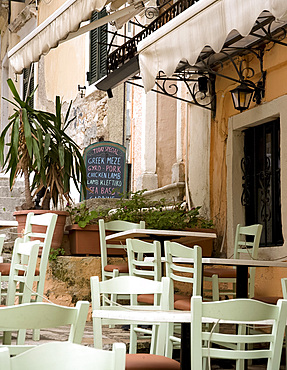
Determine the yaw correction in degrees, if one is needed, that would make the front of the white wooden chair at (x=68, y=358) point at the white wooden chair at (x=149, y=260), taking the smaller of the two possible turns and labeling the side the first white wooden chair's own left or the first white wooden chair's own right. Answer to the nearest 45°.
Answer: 0° — it already faces it

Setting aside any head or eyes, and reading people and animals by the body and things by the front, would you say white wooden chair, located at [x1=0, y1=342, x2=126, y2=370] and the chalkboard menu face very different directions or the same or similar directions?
very different directions

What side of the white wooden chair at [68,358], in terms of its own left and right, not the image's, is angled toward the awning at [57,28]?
front

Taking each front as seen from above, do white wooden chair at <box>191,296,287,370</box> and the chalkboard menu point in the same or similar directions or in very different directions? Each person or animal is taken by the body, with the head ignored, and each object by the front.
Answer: very different directions

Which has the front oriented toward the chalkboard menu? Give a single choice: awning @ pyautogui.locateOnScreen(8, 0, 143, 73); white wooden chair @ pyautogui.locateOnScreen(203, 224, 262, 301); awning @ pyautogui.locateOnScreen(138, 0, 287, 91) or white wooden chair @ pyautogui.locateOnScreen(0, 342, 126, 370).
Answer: white wooden chair @ pyautogui.locateOnScreen(0, 342, 126, 370)

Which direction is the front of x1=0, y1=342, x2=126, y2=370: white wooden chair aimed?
away from the camera

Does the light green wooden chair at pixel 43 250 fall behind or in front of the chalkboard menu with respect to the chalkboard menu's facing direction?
in front

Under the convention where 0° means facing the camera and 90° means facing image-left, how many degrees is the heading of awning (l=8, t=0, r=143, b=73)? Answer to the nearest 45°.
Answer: approximately 45°

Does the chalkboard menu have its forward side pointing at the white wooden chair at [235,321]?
yes

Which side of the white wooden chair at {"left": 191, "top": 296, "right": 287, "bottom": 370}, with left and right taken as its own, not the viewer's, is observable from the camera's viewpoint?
back

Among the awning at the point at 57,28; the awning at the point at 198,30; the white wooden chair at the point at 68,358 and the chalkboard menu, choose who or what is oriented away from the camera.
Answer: the white wooden chair

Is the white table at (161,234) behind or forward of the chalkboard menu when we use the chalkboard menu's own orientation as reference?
forward

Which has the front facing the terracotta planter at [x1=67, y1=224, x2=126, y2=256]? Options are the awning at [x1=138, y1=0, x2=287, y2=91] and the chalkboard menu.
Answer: the chalkboard menu

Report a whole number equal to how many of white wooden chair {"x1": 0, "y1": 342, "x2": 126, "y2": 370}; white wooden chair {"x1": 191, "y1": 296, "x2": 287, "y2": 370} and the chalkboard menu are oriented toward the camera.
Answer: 1

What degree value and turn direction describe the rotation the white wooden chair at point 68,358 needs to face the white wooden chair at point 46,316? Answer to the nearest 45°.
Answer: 0° — it already faces it

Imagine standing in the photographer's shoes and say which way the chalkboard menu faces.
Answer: facing the viewer
